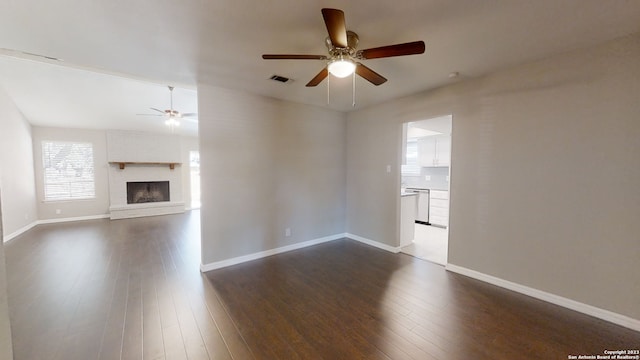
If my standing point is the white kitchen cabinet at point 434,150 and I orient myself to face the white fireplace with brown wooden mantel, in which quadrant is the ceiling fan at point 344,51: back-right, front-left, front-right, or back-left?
front-left

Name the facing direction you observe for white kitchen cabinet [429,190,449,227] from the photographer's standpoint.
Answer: facing the viewer and to the left of the viewer

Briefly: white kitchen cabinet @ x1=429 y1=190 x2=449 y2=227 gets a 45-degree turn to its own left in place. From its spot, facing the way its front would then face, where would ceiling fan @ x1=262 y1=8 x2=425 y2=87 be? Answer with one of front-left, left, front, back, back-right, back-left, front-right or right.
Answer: front

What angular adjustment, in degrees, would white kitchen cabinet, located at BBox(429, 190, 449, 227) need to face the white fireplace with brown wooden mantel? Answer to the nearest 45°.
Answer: approximately 45° to its right

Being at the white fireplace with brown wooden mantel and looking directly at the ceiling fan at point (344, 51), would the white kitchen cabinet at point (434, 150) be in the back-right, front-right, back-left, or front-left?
front-left
